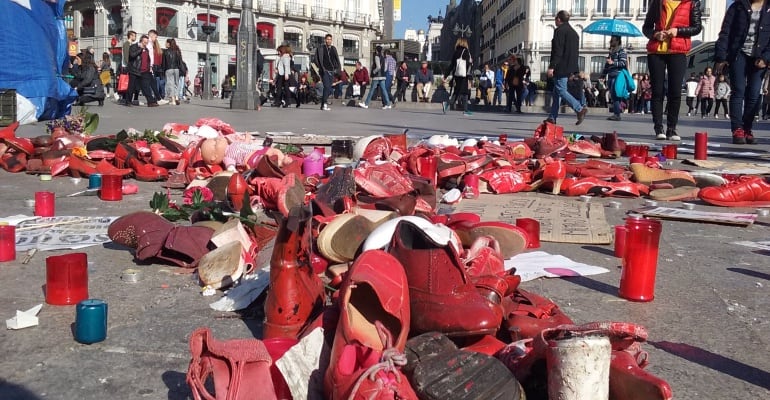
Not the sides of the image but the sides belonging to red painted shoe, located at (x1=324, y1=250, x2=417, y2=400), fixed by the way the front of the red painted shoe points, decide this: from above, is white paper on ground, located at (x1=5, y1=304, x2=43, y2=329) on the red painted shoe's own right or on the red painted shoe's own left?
on the red painted shoe's own right

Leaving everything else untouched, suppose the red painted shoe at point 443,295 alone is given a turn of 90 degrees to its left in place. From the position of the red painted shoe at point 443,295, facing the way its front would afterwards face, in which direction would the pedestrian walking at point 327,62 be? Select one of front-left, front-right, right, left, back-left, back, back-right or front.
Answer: front-left

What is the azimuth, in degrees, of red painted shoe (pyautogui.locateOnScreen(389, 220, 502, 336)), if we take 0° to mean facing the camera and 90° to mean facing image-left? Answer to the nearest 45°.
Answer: approximately 315°

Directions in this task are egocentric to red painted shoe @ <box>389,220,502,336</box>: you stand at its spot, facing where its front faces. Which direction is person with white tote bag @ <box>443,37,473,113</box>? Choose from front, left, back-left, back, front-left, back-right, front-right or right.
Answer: back-left

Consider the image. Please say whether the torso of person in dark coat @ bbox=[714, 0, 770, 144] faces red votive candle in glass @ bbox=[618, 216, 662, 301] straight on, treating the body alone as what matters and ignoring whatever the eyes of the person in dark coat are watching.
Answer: yes
